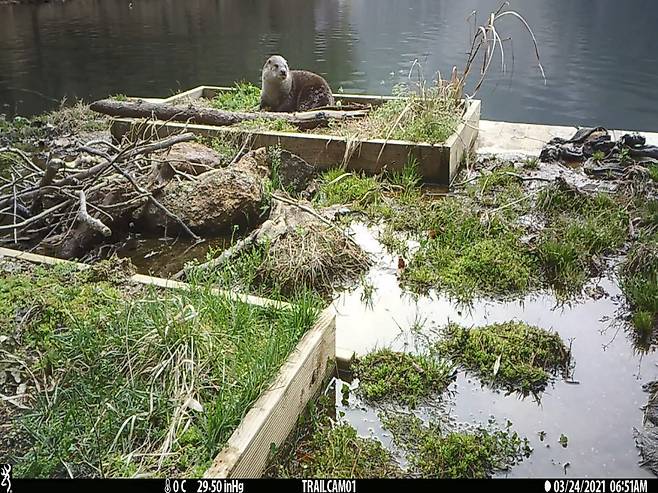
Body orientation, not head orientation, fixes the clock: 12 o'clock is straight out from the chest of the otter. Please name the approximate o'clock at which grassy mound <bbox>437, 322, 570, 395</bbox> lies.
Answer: The grassy mound is roughly at 10 o'clock from the otter.

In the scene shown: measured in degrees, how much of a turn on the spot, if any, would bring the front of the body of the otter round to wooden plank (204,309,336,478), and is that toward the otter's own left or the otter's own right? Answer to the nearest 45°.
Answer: approximately 45° to the otter's own left

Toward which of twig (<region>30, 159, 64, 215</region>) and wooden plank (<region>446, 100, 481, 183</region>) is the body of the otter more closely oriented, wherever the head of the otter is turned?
the twig

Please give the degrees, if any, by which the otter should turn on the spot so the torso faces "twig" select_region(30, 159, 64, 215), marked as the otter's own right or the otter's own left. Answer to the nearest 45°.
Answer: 0° — it already faces it

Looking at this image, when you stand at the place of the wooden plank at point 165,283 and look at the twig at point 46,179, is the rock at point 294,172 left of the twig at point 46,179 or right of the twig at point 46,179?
right

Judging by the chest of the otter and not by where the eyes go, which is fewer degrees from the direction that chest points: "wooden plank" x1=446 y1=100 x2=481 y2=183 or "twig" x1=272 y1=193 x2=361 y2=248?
the twig

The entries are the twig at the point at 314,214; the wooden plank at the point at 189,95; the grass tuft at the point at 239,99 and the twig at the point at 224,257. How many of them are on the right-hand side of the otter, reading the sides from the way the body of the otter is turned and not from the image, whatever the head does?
2

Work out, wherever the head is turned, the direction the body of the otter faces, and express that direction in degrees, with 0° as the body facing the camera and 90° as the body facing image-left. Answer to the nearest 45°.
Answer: approximately 45°

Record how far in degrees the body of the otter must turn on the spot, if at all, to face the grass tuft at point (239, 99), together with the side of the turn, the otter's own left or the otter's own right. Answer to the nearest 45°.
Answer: approximately 90° to the otter's own right

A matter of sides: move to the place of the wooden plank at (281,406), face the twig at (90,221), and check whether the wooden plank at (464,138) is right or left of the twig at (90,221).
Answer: right
